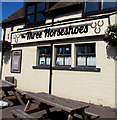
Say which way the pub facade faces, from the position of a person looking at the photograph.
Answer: facing the viewer and to the left of the viewer
